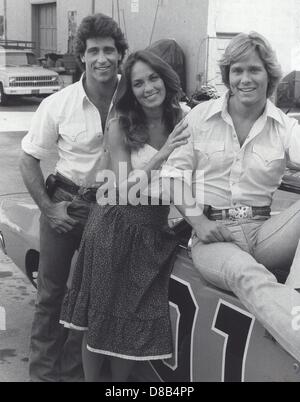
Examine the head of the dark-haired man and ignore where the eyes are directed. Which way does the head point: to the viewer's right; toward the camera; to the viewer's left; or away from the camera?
toward the camera

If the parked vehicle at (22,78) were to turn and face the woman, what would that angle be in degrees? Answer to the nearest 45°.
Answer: approximately 45° to its right

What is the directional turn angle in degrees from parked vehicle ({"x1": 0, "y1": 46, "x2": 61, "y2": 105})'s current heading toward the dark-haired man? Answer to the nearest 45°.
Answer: approximately 45° to its right

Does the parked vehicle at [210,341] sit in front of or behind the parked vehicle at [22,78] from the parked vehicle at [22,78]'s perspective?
in front

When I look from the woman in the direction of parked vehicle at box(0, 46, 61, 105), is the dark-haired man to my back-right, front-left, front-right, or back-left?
front-left

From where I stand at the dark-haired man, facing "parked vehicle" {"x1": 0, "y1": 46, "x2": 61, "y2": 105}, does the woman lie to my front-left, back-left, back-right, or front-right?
back-right

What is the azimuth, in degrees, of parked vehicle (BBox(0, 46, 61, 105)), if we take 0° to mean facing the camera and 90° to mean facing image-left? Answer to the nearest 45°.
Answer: approximately 315°

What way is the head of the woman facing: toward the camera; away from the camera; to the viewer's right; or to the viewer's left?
toward the camera
